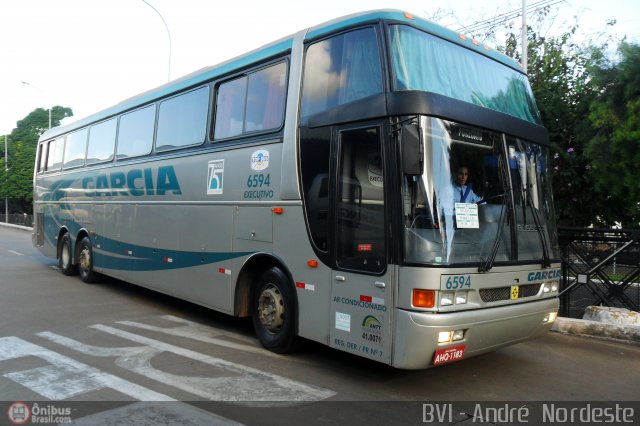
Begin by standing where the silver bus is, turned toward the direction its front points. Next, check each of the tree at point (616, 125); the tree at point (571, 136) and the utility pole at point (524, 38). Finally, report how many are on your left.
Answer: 3

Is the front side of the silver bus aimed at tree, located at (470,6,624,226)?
no

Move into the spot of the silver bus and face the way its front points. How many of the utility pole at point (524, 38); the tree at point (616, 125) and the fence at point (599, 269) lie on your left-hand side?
3

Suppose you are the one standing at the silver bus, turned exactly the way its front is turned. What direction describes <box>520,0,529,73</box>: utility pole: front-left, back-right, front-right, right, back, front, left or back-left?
left

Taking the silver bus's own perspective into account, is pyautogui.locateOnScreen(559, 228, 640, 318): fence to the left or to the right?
on its left

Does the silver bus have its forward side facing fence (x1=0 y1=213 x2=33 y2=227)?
no

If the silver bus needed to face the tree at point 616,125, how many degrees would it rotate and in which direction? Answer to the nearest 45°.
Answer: approximately 90° to its left

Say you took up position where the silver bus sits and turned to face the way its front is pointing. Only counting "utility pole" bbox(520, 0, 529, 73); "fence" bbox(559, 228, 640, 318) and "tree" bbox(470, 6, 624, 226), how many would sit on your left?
3

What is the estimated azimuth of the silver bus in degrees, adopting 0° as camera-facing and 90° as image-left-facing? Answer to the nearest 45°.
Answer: approximately 315°

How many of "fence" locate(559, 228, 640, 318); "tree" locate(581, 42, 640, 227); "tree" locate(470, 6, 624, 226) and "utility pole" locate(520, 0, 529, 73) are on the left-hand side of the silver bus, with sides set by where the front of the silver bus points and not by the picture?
4
